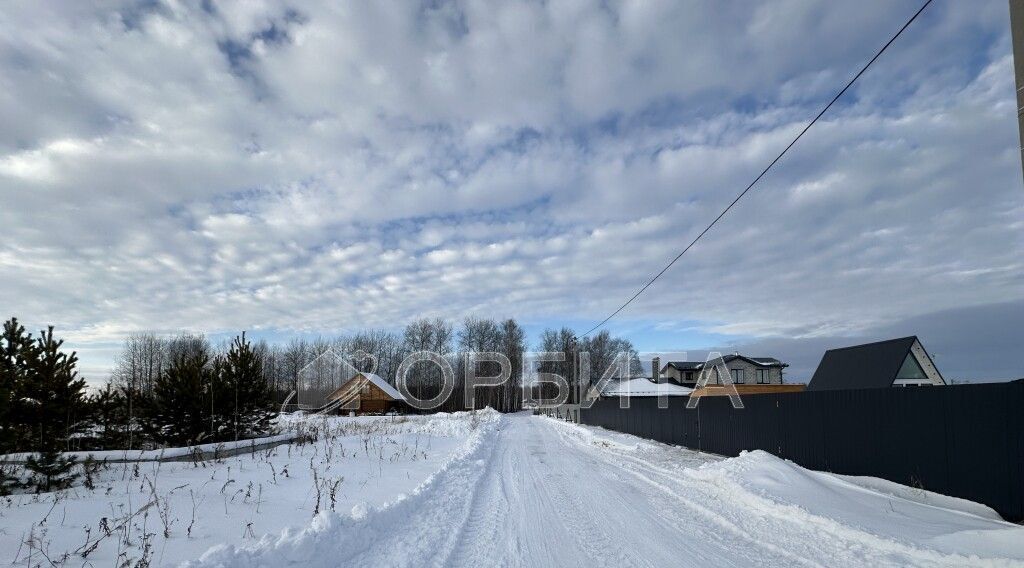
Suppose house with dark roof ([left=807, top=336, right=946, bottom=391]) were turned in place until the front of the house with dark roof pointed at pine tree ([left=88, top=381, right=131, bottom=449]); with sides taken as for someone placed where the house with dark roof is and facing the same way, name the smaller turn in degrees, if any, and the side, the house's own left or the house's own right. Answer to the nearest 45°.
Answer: approximately 90° to the house's own right

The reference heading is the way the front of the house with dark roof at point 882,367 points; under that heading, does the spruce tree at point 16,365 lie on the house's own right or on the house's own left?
on the house's own right

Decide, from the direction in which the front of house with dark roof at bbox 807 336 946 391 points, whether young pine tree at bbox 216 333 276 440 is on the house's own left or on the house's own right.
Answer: on the house's own right

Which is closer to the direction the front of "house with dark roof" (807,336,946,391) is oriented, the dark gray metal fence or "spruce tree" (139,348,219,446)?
the dark gray metal fence

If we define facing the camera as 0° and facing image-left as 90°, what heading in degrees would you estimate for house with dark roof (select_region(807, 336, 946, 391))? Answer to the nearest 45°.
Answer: approximately 315°

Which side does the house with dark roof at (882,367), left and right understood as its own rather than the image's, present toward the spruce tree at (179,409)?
right
